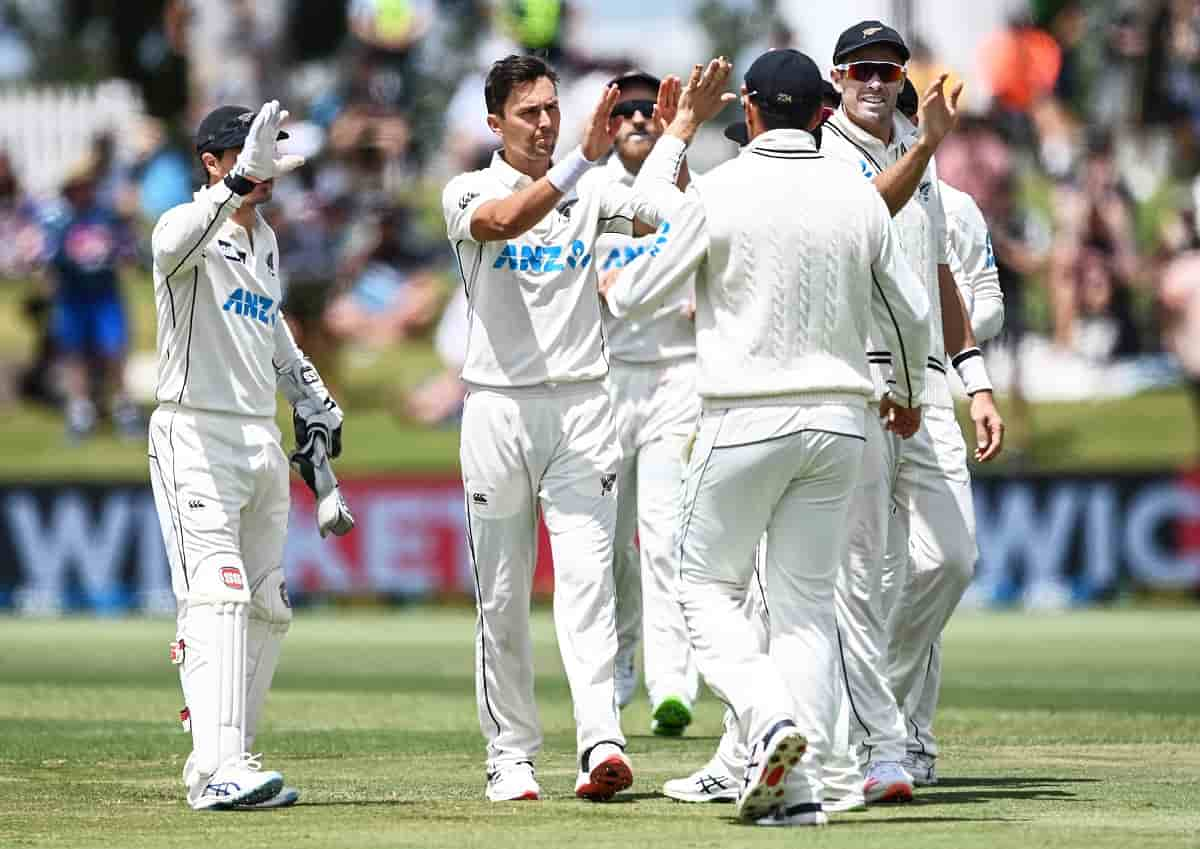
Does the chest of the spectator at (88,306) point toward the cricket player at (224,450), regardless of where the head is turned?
yes

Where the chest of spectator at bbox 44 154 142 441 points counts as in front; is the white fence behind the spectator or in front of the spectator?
behind

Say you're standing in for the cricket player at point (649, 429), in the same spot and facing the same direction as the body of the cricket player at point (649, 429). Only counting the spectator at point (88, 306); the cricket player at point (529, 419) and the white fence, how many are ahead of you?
1

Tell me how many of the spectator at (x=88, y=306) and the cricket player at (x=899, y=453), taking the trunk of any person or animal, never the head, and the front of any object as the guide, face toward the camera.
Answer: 2

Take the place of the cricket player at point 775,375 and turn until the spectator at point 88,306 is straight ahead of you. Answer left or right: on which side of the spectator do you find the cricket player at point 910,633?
right

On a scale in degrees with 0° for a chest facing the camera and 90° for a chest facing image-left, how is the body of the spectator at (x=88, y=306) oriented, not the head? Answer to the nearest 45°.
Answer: approximately 0°

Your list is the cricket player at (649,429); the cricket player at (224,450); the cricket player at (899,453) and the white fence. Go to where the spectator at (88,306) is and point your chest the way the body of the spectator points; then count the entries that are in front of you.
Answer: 3

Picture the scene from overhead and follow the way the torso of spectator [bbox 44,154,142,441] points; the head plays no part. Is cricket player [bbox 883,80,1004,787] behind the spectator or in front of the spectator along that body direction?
in front

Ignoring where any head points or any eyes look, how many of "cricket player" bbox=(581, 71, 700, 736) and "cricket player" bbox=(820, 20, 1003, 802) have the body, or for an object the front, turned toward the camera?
2

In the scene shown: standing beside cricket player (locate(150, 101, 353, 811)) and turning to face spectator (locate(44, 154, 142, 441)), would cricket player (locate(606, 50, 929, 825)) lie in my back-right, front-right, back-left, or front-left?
back-right
